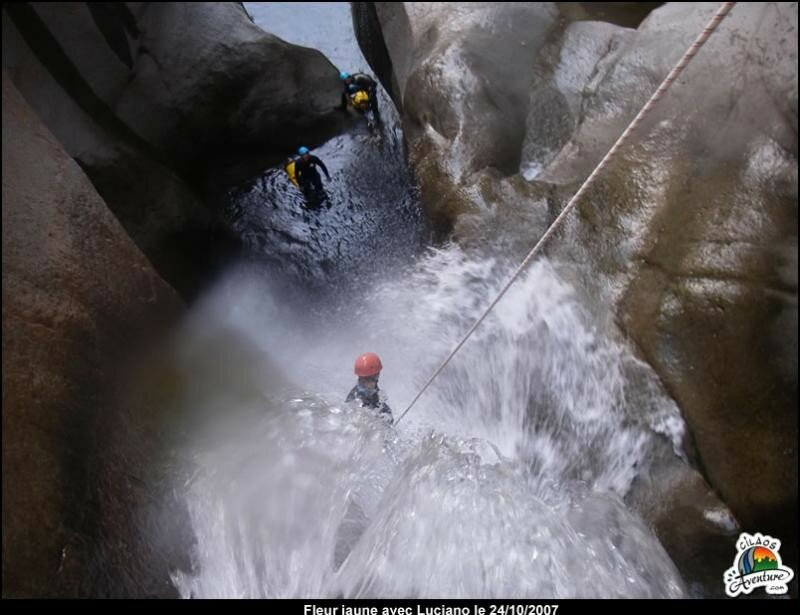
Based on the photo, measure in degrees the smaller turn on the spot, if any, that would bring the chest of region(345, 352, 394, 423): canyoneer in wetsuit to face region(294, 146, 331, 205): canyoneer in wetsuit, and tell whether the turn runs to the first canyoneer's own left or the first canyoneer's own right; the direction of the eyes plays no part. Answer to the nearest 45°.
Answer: approximately 180°

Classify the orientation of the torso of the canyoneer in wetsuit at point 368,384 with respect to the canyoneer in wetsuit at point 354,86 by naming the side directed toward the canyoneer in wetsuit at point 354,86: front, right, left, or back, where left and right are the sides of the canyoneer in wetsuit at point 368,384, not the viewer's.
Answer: back

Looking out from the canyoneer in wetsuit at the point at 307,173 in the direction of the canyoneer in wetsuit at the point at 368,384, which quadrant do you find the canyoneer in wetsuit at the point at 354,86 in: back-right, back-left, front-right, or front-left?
back-left

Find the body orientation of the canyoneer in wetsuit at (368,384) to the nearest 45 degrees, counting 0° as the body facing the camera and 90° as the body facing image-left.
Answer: approximately 0°
